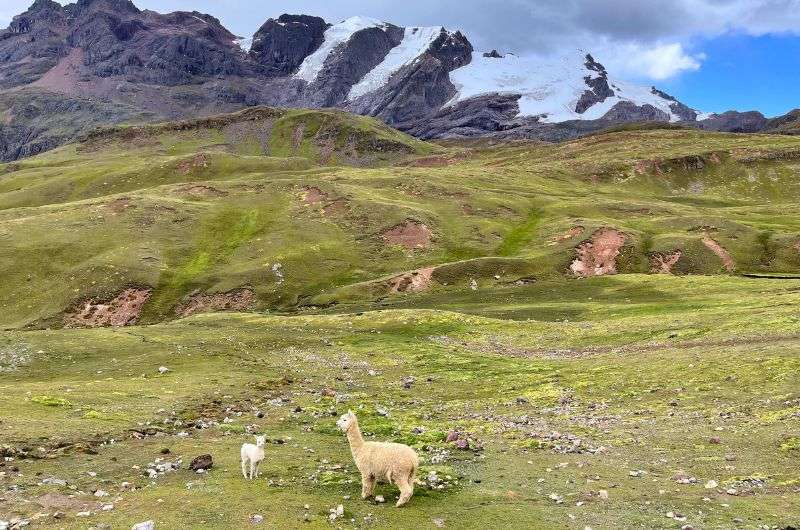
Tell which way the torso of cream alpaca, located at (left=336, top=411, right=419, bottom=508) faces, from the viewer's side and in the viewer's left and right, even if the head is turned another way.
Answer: facing away from the viewer and to the left of the viewer

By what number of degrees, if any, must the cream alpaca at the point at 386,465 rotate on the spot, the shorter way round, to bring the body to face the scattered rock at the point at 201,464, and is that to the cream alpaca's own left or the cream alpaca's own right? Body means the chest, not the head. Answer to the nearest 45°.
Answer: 0° — it already faces it
